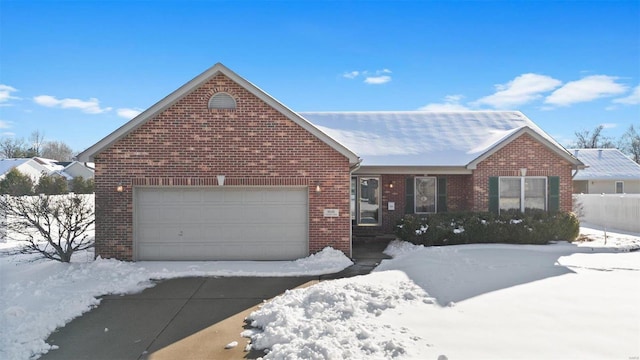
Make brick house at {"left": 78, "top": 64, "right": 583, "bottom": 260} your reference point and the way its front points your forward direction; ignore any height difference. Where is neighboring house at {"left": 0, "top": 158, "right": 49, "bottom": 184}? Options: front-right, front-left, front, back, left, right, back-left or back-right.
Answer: back-right

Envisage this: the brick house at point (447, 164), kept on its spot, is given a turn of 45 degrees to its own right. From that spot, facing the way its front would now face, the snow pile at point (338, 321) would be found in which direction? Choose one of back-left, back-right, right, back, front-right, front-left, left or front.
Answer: front-left

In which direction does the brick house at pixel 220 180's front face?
toward the camera

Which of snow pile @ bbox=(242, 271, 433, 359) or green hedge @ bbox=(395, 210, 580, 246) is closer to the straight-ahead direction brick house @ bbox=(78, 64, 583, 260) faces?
the snow pile

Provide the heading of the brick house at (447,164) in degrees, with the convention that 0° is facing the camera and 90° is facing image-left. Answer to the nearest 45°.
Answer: approximately 0°

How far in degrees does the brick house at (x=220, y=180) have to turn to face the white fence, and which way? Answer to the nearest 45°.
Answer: approximately 135° to its left

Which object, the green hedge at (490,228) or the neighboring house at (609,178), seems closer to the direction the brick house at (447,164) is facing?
the green hedge
